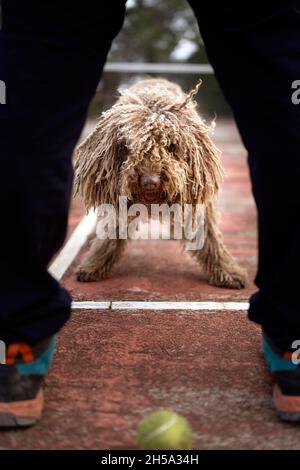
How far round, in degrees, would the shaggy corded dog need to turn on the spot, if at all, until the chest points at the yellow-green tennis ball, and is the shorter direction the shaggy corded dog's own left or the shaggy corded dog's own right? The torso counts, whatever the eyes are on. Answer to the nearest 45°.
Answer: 0° — it already faces it

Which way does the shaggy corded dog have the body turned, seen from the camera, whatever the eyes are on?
toward the camera
